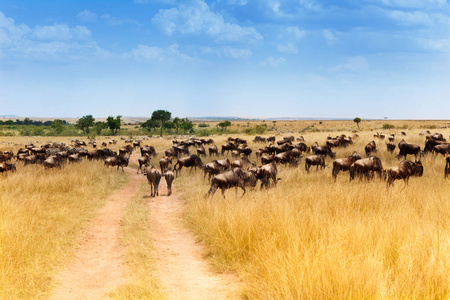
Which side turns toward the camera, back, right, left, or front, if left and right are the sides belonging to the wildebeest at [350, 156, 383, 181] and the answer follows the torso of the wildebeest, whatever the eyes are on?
right
